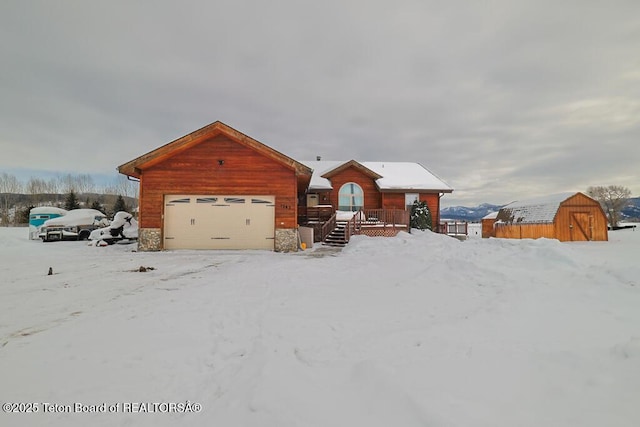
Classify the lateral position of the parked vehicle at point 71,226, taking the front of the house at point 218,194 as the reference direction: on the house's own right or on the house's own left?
on the house's own right

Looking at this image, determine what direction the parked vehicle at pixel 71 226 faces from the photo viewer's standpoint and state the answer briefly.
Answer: facing the viewer and to the left of the viewer

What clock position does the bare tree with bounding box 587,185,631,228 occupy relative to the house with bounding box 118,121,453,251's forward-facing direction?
The bare tree is roughly at 8 o'clock from the house.

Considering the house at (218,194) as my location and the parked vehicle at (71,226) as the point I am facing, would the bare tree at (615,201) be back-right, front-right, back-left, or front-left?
back-right

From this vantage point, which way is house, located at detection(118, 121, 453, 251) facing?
toward the camera
